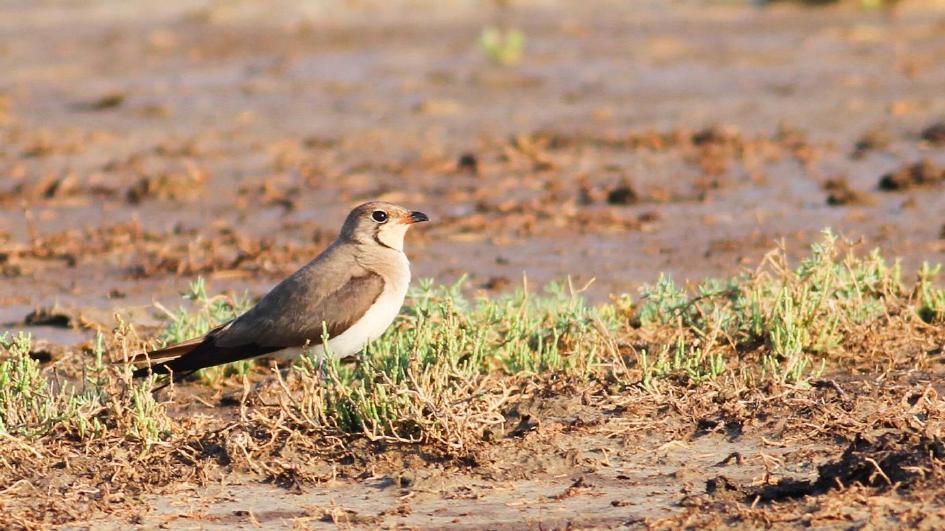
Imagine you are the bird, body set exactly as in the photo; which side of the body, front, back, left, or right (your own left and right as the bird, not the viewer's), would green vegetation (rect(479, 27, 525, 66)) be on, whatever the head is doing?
left

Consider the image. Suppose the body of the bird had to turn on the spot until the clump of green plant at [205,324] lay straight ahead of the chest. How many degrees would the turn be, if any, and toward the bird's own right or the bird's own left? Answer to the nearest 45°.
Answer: approximately 135° to the bird's own left

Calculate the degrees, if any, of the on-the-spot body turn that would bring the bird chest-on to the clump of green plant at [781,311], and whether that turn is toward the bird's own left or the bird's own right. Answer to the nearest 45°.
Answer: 0° — it already faces it

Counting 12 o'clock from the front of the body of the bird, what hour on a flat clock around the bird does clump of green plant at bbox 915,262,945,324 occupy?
The clump of green plant is roughly at 12 o'clock from the bird.

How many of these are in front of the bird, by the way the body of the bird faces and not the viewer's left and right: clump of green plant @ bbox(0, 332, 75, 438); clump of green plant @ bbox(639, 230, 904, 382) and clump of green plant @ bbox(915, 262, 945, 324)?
2

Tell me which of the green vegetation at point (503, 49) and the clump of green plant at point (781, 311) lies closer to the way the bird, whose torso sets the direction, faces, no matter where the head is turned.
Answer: the clump of green plant

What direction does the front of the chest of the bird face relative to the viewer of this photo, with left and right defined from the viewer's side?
facing to the right of the viewer

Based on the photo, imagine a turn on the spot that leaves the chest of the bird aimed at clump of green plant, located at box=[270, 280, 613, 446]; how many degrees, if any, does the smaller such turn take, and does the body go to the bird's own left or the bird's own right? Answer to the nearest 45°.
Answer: approximately 45° to the bird's own right
